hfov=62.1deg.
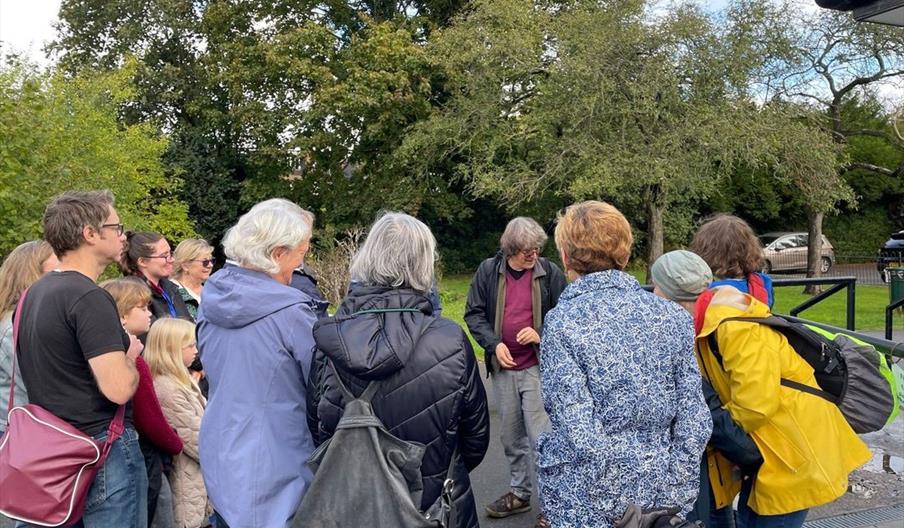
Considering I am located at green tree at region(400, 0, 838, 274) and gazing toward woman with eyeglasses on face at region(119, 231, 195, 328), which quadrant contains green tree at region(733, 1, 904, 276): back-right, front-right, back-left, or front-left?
back-left

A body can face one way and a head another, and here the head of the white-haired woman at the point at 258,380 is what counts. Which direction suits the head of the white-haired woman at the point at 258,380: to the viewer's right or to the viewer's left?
to the viewer's right

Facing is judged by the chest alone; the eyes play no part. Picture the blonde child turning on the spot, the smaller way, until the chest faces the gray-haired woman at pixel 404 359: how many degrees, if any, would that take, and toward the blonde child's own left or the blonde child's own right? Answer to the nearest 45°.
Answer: approximately 45° to the blonde child's own right

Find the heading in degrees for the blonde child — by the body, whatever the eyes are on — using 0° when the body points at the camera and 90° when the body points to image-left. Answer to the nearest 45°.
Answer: approximately 270°

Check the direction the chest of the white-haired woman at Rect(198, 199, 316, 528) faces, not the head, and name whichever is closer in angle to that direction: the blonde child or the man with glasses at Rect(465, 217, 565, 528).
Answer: the man with glasses

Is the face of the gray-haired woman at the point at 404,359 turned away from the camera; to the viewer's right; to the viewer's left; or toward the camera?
away from the camera

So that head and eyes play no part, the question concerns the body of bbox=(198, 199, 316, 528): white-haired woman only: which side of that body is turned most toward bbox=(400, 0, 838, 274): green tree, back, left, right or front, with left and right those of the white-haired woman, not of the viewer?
front

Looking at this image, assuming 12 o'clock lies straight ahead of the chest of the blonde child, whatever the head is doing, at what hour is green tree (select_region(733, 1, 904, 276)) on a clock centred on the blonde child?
The green tree is roughly at 11 o'clock from the blonde child.

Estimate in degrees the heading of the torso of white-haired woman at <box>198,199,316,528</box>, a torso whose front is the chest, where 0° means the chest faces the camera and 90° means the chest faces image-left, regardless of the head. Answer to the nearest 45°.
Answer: approximately 225°

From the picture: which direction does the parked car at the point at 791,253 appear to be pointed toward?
to the viewer's left
